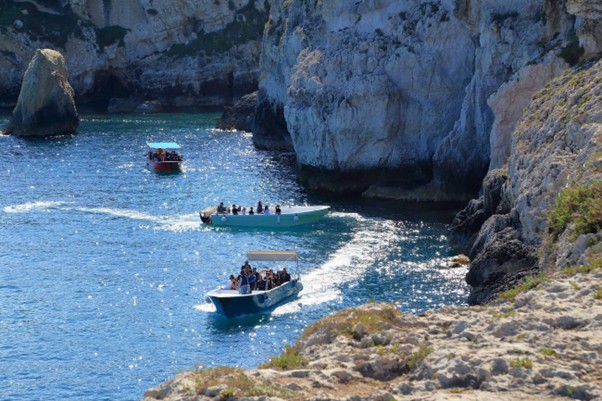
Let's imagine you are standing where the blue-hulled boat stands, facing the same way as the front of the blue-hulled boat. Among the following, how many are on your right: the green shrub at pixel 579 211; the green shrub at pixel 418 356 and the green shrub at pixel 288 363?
0

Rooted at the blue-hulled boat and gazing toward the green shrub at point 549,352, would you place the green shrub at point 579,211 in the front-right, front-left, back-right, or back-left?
front-left

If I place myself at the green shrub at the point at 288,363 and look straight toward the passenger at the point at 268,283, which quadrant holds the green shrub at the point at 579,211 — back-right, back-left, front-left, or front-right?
front-right

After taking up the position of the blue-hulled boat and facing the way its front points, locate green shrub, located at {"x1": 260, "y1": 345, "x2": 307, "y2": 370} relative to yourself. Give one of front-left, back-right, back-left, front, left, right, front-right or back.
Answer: front-left

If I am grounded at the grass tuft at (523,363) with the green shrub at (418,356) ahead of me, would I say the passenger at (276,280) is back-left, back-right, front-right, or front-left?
front-right

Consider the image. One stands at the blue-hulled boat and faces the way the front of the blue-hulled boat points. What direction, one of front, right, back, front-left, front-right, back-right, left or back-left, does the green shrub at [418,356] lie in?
front-left

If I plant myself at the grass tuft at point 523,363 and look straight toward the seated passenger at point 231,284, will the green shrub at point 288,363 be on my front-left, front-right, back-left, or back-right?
front-left

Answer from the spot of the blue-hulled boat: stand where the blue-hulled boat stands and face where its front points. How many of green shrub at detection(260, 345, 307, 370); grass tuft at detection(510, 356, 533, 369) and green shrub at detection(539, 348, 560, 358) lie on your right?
0
